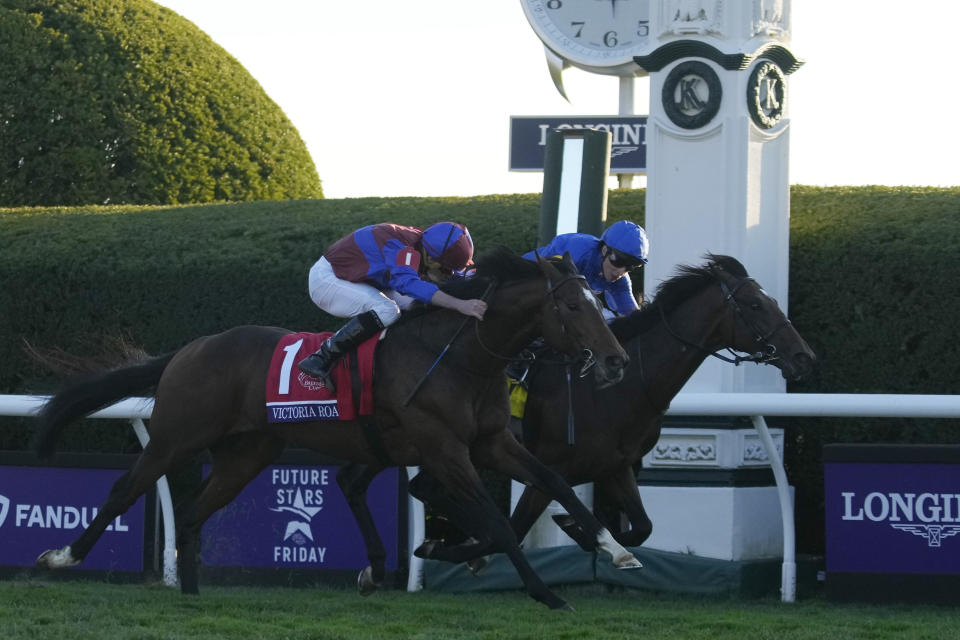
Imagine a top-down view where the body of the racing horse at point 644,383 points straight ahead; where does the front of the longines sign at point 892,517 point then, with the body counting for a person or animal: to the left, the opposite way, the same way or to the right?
to the right

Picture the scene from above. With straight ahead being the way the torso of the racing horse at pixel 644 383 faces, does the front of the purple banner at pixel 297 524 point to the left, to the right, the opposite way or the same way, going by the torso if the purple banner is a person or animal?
to the right

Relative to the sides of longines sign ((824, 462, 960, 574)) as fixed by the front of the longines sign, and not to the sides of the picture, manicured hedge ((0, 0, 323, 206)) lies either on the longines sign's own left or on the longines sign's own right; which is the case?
on the longines sign's own right

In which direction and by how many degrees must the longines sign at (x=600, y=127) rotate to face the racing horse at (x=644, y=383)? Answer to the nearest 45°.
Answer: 0° — it already faces it

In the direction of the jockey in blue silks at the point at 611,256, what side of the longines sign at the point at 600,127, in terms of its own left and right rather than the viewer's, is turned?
front

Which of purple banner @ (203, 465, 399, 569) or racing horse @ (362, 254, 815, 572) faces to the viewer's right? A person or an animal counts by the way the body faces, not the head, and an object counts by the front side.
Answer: the racing horse

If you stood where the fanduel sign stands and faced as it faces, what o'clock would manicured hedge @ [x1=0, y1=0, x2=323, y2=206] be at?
The manicured hedge is roughly at 6 o'clock from the fanduel sign.

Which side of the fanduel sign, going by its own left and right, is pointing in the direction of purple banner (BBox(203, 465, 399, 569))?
left

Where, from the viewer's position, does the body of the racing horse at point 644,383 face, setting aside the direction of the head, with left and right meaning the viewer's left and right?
facing to the right of the viewer

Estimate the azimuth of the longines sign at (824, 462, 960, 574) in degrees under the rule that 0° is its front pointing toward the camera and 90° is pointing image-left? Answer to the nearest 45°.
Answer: approximately 0°

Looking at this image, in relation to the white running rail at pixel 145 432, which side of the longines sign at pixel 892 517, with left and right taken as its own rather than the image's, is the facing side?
right

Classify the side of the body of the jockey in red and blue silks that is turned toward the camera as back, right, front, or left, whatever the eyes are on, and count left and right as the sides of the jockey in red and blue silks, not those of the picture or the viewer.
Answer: right
